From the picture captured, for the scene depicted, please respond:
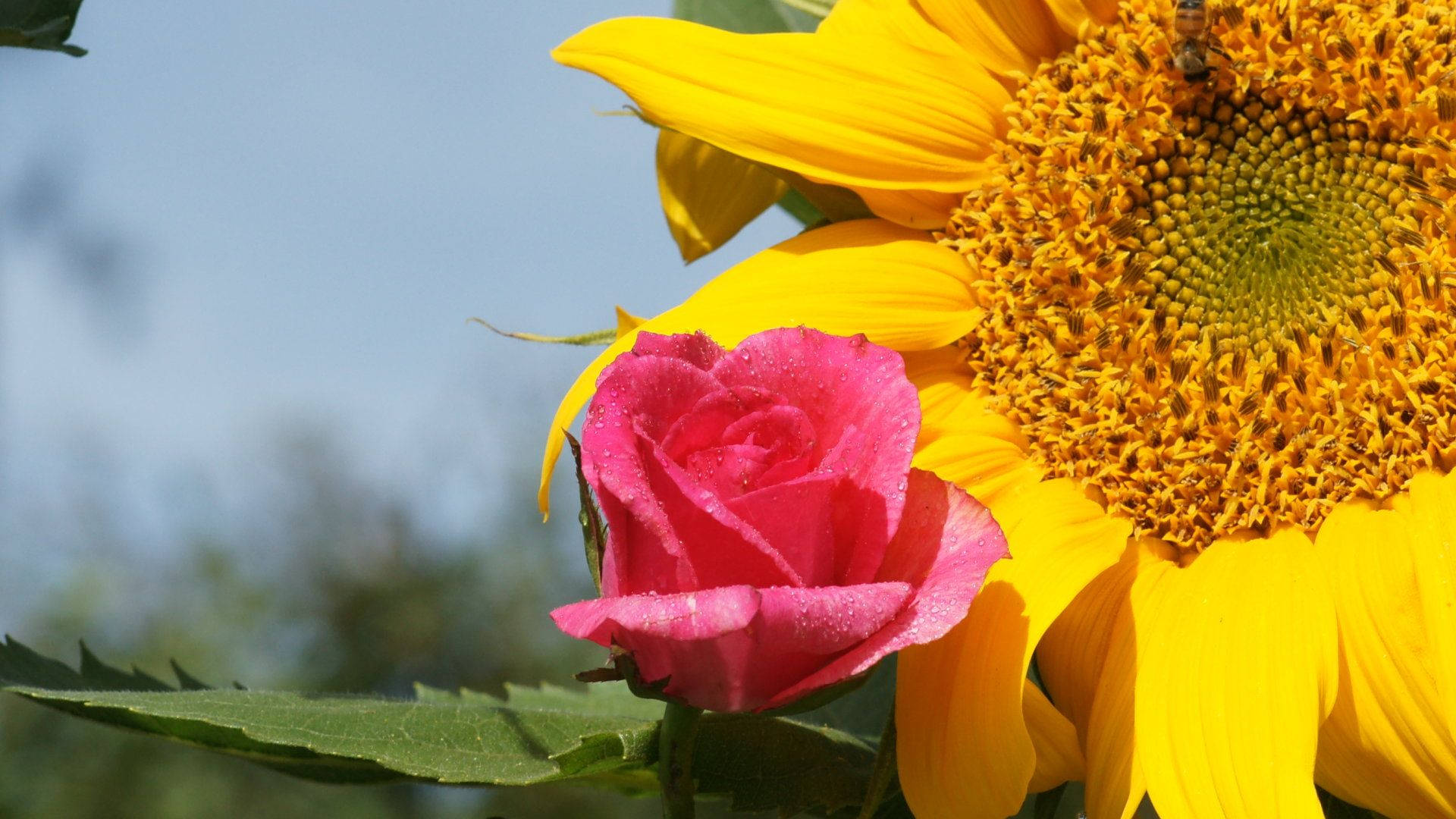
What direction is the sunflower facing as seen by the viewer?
toward the camera

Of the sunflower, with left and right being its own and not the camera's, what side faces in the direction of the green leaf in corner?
right
